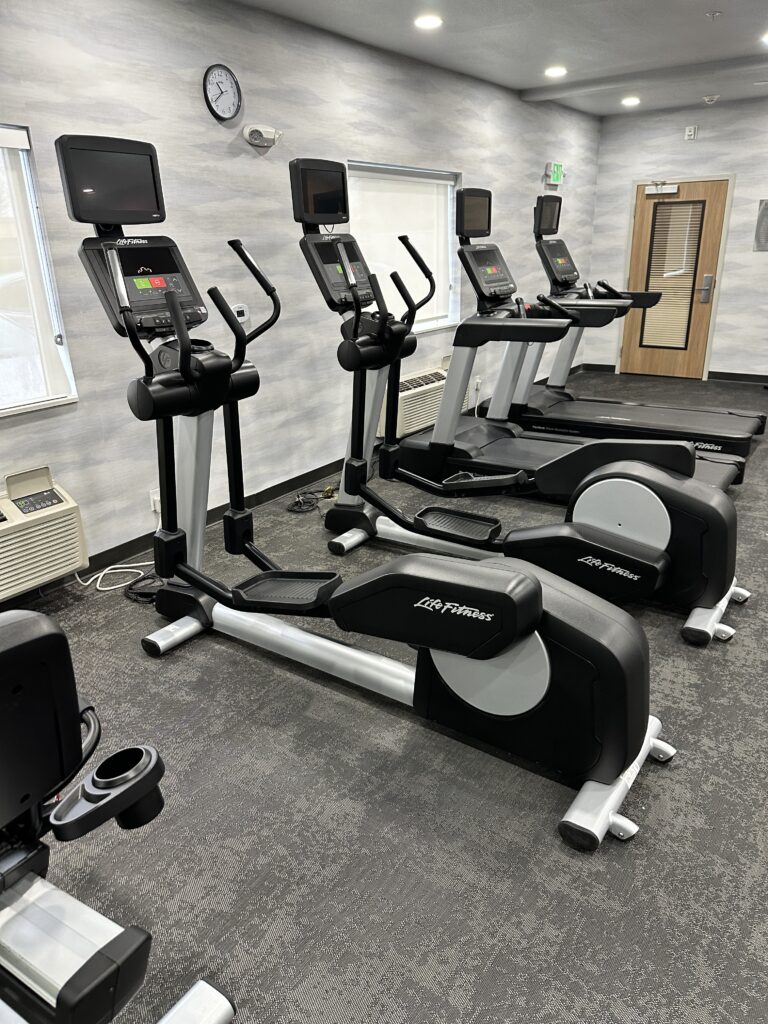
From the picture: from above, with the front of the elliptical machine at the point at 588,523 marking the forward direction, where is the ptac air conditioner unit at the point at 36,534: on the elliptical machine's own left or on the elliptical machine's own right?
on the elliptical machine's own left

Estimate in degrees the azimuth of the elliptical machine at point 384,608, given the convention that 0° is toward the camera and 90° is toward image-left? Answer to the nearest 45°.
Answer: approximately 135°

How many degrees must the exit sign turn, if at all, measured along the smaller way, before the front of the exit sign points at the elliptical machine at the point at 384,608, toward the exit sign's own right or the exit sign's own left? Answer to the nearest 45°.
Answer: approximately 45° to the exit sign's own right

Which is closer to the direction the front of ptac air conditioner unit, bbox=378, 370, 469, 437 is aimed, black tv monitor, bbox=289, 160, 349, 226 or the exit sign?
the black tv monitor

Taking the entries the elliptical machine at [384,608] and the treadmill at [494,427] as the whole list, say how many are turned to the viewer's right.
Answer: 0

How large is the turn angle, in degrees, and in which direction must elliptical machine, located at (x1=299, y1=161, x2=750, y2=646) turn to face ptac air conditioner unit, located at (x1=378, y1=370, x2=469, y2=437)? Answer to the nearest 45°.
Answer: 0° — it already faces it

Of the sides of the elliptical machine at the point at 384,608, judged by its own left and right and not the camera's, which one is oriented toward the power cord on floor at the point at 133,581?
front

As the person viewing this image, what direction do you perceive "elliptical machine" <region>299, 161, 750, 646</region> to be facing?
facing away from the viewer and to the left of the viewer

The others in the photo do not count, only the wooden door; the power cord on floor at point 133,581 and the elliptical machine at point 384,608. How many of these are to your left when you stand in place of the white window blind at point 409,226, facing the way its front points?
1
